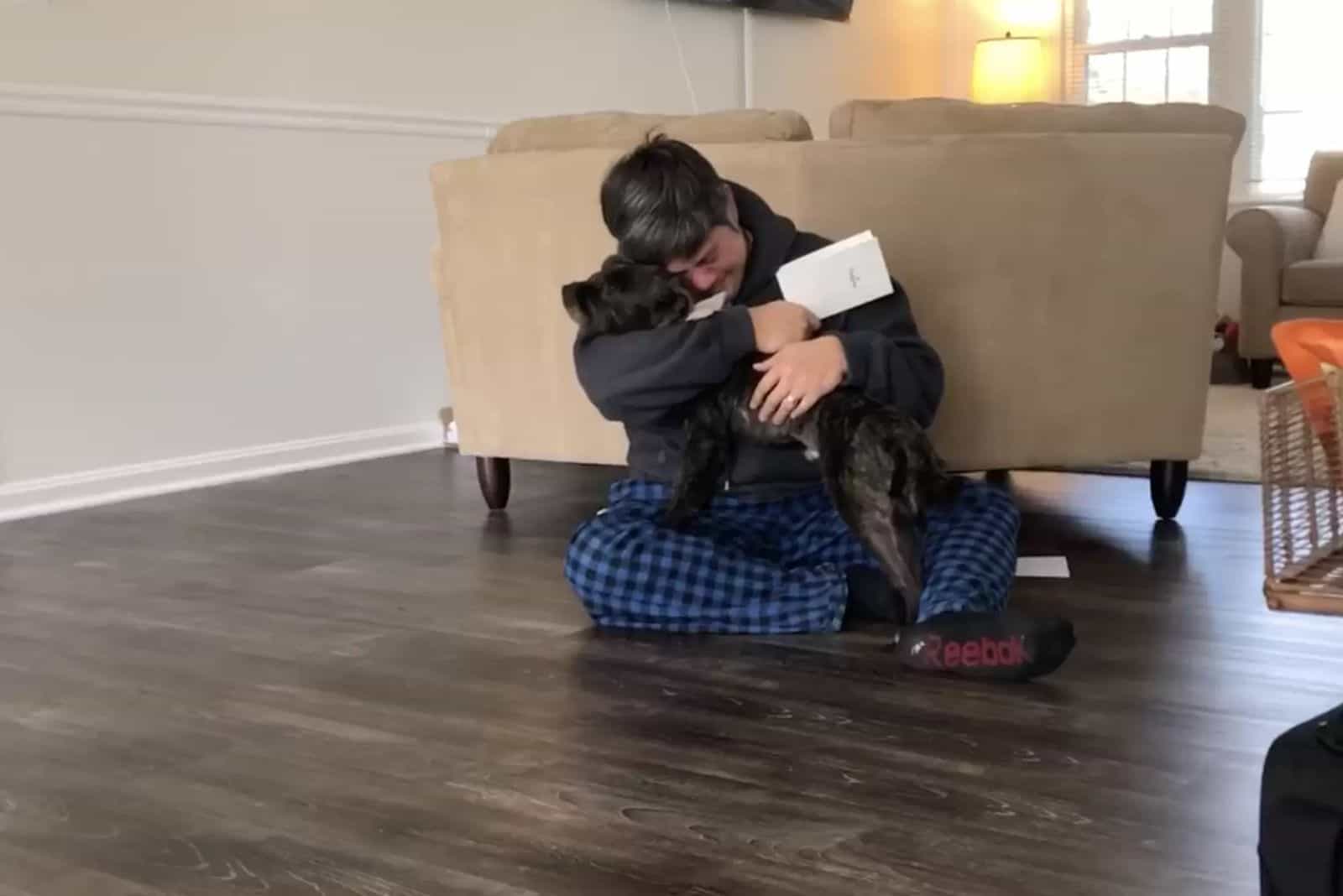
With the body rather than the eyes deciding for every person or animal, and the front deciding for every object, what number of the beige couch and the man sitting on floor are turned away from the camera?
1

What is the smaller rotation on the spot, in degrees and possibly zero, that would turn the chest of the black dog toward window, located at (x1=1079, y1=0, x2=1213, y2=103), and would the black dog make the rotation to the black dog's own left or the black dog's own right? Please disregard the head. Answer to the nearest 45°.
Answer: approximately 90° to the black dog's own right

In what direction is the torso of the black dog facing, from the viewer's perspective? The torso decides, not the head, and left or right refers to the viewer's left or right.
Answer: facing to the left of the viewer

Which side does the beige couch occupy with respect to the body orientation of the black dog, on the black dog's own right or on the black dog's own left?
on the black dog's own right

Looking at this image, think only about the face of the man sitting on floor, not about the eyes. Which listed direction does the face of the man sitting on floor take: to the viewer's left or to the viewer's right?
to the viewer's left

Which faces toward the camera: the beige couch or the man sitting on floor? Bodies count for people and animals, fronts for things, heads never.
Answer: the man sitting on floor

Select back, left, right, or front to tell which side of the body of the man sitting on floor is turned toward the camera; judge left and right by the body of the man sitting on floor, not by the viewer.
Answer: front

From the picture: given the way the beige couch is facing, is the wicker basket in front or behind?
behind

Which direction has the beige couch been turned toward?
away from the camera

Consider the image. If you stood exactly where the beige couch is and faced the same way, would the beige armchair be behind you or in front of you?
in front

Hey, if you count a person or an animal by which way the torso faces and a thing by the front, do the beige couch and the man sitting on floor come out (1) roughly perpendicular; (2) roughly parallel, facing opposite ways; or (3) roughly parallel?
roughly parallel, facing opposite ways
